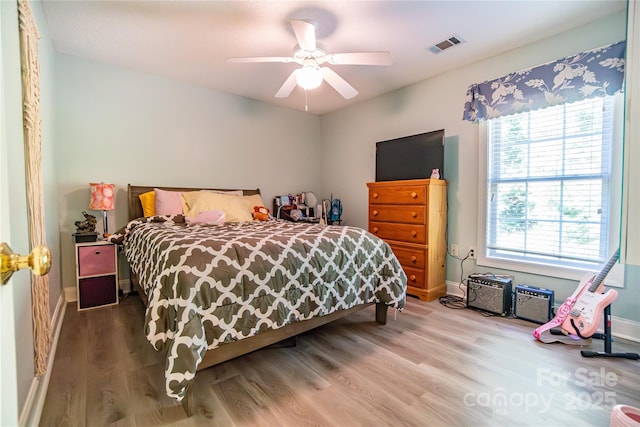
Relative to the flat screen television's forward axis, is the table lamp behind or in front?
in front

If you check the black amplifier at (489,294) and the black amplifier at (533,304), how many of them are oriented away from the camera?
0

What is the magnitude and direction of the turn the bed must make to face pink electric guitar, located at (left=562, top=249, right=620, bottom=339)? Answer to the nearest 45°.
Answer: approximately 45° to its left

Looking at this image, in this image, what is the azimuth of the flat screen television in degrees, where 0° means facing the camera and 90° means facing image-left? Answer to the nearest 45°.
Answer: approximately 45°

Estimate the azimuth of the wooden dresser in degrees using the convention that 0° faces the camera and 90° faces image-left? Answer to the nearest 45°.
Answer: approximately 45°

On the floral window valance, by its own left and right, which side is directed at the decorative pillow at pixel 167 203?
front

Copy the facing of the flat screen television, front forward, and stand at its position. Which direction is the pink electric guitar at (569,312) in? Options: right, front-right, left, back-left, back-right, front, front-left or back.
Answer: left

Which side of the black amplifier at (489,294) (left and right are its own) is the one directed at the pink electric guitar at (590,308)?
left

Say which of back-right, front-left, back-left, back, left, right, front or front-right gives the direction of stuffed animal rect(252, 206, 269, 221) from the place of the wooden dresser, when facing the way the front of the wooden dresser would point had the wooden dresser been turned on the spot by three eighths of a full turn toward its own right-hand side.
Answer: left

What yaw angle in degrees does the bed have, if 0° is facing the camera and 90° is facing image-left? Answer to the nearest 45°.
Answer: approximately 315°
